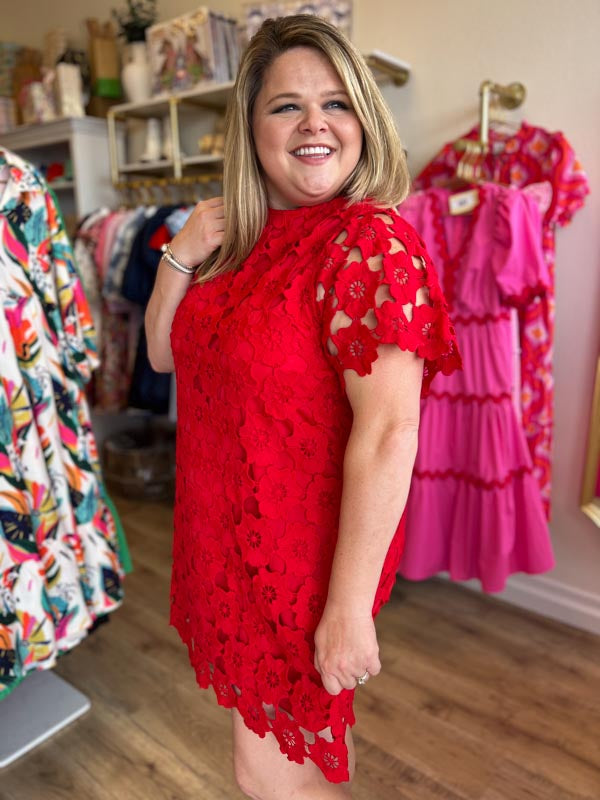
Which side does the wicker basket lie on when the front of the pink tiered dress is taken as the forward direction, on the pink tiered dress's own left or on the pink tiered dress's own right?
on the pink tiered dress's own right

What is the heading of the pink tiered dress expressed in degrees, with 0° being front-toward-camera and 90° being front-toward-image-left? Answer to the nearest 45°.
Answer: approximately 45°

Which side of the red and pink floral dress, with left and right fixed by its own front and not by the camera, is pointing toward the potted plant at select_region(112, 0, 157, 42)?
right

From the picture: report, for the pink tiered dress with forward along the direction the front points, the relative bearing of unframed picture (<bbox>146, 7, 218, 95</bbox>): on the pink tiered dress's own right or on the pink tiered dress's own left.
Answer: on the pink tiered dress's own right

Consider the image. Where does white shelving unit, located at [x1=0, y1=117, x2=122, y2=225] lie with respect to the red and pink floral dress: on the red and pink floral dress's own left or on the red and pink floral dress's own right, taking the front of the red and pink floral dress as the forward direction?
on the red and pink floral dress's own right

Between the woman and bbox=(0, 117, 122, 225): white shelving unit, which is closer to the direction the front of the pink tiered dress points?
the woman
